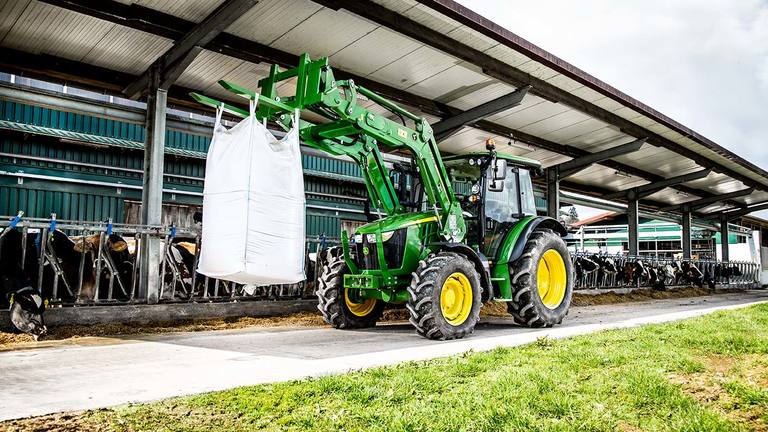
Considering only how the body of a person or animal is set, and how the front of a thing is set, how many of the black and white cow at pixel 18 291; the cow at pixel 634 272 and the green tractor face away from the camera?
0

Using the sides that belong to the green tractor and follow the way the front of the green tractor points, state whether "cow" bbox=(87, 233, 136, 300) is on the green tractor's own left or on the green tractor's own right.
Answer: on the green tractor's own right

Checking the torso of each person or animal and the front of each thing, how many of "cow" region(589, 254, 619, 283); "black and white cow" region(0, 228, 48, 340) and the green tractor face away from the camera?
0

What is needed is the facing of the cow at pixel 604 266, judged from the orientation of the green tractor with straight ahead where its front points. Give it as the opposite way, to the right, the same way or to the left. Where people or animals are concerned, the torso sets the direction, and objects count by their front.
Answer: to the left

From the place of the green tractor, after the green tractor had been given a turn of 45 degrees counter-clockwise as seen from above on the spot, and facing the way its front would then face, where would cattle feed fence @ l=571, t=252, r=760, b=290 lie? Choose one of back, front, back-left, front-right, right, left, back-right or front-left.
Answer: back-left

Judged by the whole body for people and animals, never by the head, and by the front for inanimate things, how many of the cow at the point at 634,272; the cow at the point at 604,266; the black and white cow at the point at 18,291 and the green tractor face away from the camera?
0

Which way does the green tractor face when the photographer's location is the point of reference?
facing the viewer and to the left of the viewer

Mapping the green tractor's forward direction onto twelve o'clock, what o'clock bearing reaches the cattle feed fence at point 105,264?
The cattle feed fence is roughly at 2 o'clock from the green tractor.

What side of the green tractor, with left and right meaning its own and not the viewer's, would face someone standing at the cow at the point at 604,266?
back

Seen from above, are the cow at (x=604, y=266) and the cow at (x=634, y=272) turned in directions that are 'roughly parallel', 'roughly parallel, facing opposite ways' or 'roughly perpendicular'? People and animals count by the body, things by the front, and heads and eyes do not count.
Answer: roughly parallel

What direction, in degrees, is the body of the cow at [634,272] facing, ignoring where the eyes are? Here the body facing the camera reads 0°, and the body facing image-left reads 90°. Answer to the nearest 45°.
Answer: approximately 315°

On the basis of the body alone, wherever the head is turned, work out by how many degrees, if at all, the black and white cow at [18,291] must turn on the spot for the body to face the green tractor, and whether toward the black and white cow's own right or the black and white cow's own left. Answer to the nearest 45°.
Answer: approximately 45° to the black and white cow's own left

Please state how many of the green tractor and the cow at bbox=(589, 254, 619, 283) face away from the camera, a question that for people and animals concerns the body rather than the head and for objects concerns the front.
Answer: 0

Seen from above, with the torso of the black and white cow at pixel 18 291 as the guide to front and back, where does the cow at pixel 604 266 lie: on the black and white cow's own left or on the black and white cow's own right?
on the black and white cow's own left

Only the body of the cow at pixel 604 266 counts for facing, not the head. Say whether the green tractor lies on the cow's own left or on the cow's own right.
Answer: on the cow's own right
